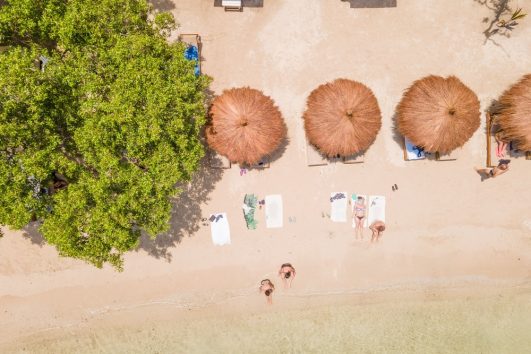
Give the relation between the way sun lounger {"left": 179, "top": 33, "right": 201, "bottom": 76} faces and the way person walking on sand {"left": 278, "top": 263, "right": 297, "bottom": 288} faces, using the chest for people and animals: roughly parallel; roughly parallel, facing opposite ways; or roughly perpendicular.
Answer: roughly parallel

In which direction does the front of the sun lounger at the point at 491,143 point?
toward the camera

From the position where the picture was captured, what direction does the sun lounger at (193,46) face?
facing the viewer
